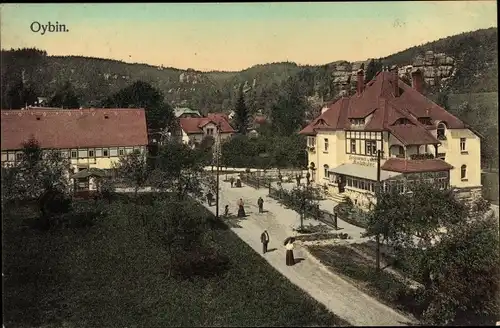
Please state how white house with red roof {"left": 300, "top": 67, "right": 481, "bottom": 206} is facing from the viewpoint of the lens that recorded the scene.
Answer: facing the viewer and to the left of the viewer

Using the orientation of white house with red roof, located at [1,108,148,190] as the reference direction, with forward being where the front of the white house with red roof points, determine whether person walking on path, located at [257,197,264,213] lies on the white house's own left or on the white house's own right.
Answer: on the white house's own left

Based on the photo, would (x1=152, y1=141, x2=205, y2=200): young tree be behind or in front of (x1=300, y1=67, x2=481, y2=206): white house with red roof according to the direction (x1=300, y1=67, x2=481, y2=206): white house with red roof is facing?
in front

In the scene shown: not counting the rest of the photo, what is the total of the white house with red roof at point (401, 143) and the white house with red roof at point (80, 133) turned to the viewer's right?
0

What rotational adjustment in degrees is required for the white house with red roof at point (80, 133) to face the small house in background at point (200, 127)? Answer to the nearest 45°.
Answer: approximately 135° to its left

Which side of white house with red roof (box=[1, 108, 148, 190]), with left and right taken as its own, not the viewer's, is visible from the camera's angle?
front

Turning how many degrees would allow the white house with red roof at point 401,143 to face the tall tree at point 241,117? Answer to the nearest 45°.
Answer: approximately 90° to its right

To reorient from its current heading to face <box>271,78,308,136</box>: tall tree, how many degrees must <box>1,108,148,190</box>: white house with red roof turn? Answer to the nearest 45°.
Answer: approximately 135° to its left

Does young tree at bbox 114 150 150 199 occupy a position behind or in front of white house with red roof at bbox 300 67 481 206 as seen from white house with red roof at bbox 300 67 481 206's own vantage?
in front

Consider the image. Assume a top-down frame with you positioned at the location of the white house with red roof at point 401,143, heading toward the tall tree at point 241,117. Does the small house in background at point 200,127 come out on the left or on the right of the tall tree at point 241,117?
left

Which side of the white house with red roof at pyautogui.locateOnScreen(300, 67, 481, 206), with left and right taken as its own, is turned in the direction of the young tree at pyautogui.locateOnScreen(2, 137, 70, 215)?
front

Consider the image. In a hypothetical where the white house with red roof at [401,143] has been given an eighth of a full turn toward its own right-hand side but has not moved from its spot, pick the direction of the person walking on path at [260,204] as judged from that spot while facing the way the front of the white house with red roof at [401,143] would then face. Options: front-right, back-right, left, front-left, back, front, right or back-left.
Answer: front

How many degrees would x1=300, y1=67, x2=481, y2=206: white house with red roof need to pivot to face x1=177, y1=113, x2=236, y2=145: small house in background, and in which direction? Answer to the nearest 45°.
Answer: approximately 45° to its right
